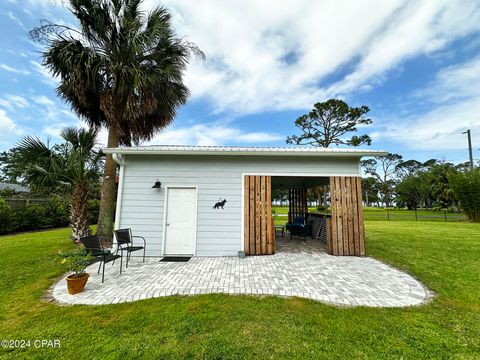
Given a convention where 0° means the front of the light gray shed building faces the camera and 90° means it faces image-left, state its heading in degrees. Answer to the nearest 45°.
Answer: approximately 0°

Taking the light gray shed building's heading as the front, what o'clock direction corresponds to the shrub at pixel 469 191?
The shrub is roughly at 8 o'clock from the light gray shed building.

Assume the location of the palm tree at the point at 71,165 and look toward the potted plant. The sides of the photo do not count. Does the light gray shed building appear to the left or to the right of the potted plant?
left

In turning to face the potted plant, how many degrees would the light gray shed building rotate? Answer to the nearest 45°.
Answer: approximately 45° to its right

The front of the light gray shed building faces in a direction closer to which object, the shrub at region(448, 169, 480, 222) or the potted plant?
the potted plant

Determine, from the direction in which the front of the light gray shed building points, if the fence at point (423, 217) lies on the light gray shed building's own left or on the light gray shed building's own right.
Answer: on the light gray shed building's own left

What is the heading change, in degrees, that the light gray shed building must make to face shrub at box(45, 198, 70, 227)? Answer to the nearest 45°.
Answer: approximately 135° to its right

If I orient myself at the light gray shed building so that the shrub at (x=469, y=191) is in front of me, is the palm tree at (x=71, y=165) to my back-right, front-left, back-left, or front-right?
back-left

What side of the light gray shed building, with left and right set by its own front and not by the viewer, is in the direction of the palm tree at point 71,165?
right

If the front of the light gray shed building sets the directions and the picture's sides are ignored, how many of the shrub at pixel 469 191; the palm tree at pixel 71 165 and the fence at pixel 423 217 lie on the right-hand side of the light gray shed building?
1

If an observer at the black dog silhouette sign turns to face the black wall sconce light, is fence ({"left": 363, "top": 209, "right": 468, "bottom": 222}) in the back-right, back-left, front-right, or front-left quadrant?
back-right
